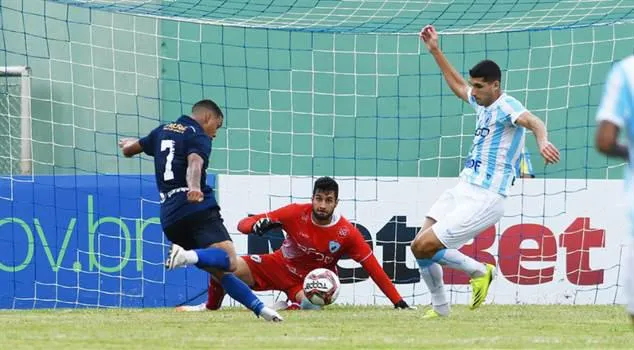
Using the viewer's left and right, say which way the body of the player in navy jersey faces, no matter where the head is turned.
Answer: facing away from the viewer and to the right of the viewer

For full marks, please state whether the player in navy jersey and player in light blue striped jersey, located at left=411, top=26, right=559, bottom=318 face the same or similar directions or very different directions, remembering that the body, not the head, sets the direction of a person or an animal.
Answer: very different directions

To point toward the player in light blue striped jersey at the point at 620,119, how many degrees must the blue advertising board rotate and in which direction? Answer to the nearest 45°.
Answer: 0° — it already faces them

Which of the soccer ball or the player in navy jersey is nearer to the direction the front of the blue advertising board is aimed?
the player in navy jersey

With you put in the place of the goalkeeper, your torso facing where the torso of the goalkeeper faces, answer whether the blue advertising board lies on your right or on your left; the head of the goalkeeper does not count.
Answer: on your right

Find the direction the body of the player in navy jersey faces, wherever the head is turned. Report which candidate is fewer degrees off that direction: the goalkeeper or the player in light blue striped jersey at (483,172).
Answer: the goalkeeper

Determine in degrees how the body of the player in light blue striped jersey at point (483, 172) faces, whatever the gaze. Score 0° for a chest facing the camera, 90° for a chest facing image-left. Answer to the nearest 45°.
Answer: approximately 45°
